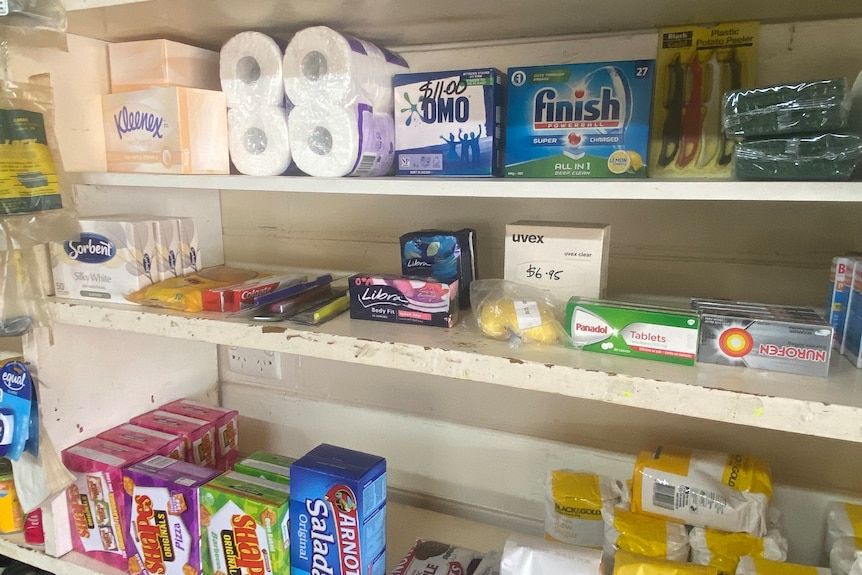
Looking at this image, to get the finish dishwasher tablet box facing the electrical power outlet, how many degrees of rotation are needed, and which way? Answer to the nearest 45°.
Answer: approximately 135° to its right

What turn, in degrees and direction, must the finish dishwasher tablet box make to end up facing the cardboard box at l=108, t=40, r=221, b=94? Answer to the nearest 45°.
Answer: approximately 90° to its right

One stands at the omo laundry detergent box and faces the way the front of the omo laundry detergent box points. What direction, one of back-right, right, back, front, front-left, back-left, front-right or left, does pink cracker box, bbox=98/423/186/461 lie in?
right

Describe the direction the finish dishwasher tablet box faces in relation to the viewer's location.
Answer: facing the viewer

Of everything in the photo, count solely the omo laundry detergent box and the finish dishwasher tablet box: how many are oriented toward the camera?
2

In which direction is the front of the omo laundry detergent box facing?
toward the camera
